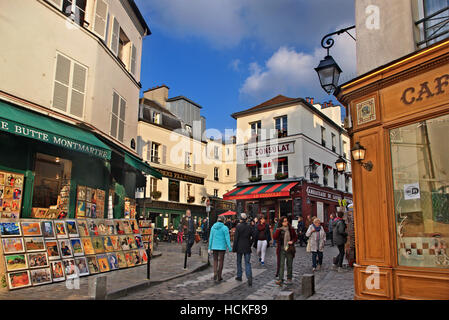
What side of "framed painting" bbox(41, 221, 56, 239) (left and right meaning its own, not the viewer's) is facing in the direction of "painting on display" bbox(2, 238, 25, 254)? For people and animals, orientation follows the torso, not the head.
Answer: right

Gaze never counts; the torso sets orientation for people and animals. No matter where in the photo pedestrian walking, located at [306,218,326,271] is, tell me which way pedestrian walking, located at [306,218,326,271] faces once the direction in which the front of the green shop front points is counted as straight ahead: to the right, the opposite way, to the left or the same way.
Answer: to the right

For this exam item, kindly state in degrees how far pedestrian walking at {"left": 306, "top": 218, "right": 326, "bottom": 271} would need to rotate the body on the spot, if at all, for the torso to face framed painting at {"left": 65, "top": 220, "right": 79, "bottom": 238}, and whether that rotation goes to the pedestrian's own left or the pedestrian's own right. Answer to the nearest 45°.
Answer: approximately 45° to the pedestrian's own right

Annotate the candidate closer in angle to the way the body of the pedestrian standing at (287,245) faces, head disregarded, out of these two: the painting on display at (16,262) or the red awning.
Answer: the painting on display

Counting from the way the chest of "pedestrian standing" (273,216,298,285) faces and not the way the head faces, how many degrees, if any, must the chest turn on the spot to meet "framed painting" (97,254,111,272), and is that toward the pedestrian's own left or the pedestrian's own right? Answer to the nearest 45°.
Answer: approximately 90° to the pedestrian's own right

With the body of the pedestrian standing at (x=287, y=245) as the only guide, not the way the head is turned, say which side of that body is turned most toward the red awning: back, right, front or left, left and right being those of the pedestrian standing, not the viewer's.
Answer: back

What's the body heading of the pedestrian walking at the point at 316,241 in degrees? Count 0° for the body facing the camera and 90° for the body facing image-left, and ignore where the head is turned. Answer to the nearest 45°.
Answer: approximately 0°

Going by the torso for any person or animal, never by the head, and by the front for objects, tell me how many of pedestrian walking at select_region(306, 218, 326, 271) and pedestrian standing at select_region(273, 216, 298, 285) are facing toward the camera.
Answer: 2

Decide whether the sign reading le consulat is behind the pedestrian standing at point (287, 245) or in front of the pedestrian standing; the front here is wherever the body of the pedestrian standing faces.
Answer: behind

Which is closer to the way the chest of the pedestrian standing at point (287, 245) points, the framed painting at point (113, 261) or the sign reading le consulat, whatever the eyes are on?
the framed painting

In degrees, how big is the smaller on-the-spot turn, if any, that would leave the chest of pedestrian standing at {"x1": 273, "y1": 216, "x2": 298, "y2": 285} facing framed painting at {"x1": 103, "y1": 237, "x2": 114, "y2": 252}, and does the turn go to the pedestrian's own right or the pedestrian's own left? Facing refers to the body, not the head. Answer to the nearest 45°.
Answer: approximately 90° to the pedestrian's own right

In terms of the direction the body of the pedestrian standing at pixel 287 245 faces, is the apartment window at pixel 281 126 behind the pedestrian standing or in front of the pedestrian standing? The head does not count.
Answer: behind

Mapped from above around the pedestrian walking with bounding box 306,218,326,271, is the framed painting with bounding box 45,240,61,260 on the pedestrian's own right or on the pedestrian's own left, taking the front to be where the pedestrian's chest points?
on the pedestrian's own right
